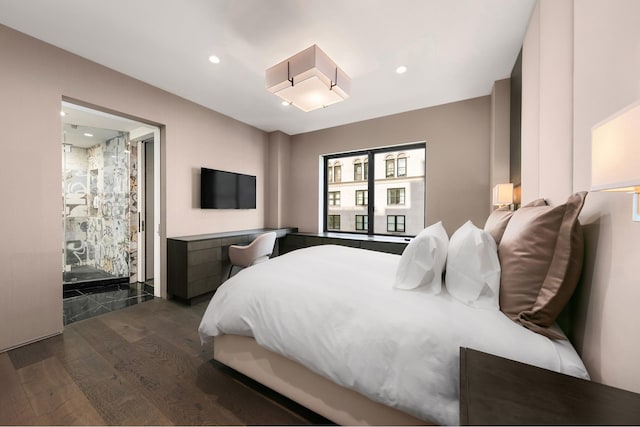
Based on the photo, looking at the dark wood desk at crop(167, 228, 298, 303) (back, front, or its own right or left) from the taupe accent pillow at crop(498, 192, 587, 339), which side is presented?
front

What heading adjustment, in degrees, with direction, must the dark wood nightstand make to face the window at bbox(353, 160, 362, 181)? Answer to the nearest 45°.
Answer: approximately 45° to its right

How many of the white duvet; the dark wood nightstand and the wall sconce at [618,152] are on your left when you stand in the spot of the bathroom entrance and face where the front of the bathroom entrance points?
0

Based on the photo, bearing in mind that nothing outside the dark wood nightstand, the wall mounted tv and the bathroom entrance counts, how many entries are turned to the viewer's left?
1

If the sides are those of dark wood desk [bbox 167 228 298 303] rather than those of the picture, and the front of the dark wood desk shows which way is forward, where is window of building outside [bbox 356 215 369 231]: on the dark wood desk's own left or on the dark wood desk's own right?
on the dark wood desk's own left

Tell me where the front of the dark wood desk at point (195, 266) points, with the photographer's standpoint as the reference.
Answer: facing the viewer and to the right of the viewer

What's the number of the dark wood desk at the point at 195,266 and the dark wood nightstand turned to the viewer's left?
1

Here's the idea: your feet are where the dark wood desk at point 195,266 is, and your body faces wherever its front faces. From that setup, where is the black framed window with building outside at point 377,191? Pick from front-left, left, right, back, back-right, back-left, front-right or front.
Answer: front-left

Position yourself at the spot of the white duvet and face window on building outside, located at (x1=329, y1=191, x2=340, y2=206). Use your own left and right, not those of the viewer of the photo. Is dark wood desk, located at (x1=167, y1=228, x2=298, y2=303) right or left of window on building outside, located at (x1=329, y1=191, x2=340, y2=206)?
left

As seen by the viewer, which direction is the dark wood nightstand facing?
to the viewer's left

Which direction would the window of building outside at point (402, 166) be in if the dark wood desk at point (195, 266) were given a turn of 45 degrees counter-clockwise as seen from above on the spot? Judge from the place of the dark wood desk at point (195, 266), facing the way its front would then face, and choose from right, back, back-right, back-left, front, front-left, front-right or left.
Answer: front

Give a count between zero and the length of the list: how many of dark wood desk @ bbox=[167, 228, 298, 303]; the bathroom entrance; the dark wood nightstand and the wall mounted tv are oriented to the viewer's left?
1

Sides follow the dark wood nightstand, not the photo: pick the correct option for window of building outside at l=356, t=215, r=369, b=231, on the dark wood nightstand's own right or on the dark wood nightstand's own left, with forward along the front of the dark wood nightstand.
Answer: on the dark wood nightstand's own right

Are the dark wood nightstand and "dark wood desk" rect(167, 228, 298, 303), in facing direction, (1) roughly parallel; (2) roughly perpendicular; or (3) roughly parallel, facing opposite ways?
roughly parallel, facing opposite ways

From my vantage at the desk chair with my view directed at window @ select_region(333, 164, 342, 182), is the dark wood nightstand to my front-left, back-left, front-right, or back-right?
back-right

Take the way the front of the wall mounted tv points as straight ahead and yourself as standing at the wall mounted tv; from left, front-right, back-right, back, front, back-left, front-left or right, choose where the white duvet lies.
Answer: front-right

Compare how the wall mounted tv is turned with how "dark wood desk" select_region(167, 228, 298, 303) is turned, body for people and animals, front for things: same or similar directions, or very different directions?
same or similar directions

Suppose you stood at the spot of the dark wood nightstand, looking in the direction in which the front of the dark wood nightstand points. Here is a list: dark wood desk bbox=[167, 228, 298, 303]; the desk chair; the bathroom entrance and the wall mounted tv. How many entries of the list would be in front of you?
4
